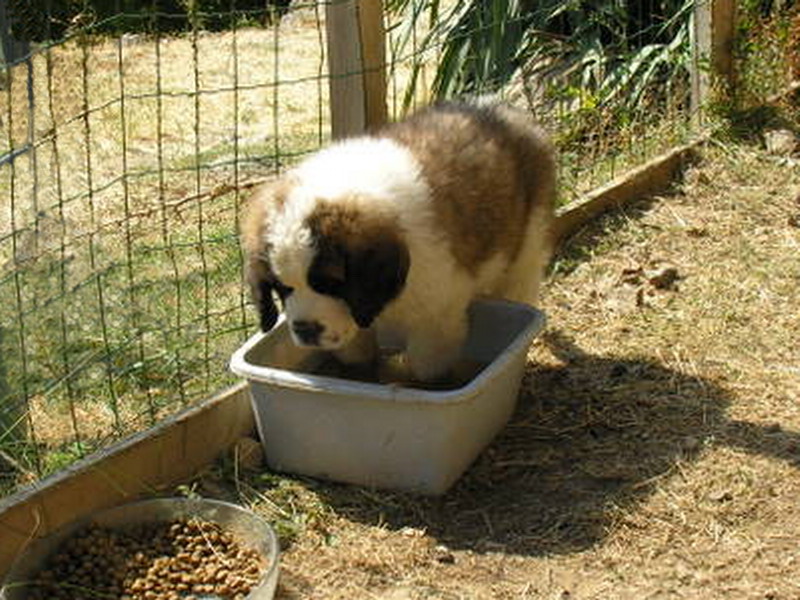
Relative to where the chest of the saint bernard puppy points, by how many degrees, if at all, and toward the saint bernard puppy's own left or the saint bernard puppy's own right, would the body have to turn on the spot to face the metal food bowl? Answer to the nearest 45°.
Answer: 0° — it already faces it

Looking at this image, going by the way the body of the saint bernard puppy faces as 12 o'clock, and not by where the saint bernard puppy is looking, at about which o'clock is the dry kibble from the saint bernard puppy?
The dry kibble is roughly at 12 o'clock from the saint bernard puppy.

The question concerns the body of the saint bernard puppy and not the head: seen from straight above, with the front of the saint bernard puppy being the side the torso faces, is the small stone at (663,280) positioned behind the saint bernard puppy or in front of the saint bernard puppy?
behind

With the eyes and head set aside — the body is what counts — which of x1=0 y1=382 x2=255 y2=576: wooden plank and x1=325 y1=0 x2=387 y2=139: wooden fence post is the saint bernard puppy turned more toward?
the wooden plank

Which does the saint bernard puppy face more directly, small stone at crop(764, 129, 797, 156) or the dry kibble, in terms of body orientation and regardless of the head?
the dry kibble

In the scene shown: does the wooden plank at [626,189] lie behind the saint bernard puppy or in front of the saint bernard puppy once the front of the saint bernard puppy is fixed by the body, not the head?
behind

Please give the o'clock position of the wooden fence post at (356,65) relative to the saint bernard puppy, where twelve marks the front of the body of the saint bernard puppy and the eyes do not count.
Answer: The wooden fence post is roughly at 4 o'clock from the saint bernard puppy.

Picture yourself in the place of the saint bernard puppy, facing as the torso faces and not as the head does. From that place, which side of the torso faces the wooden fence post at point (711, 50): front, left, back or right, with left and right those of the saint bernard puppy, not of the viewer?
back

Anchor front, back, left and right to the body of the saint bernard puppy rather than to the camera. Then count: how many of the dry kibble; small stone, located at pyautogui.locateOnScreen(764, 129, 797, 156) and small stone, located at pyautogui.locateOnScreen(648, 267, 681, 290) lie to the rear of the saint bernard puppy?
2

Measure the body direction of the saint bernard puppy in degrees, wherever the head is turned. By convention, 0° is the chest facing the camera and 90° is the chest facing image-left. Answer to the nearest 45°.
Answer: approximately 45°
